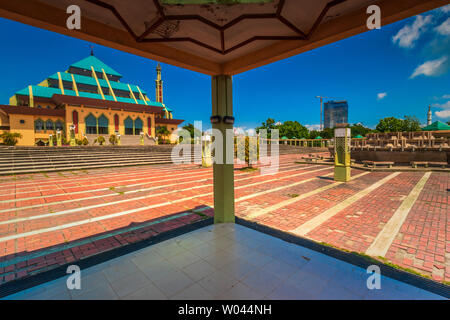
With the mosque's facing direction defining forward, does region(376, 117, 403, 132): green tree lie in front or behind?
in front

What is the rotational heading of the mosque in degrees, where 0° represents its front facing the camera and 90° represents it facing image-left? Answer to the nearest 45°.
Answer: approximately 315°

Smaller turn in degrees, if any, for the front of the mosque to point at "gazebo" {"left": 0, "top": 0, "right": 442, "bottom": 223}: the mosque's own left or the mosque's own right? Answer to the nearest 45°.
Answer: approximately 45° to the mosque's own right

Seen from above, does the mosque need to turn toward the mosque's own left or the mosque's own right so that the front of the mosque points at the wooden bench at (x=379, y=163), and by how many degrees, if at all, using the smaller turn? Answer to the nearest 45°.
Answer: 0° — it already faces it

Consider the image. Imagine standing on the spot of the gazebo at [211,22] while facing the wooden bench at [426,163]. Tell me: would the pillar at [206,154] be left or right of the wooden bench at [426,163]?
left

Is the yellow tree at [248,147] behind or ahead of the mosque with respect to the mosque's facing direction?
ahead
